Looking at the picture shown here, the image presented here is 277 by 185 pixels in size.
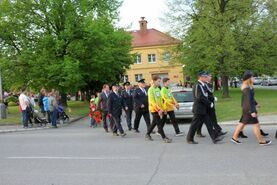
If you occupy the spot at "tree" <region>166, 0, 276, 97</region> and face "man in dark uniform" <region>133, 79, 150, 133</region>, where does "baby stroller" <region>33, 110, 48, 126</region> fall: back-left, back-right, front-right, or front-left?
front-right

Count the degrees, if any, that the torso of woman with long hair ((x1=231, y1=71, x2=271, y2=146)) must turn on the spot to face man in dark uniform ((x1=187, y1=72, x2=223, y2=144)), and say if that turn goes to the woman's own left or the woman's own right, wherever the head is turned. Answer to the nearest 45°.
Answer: approximately 180°

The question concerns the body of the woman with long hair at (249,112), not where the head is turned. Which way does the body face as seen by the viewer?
to the viewer's right

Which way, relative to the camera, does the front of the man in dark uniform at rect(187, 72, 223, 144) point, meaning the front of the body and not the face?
to the viewer's right

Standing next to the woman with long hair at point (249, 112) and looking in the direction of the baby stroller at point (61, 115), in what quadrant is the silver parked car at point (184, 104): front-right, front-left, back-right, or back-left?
front-right

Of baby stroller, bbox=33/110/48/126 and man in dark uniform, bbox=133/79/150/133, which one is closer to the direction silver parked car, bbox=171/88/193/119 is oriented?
the baby stroller

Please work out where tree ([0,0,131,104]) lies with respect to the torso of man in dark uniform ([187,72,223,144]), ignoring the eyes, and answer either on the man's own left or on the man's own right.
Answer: on the man's own left

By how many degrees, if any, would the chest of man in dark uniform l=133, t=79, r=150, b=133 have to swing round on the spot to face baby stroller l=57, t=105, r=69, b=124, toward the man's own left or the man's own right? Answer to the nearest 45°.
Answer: approximately 180°
